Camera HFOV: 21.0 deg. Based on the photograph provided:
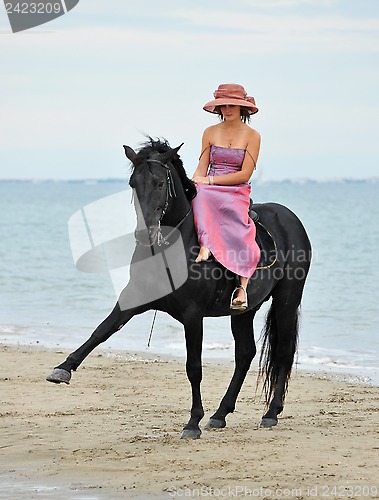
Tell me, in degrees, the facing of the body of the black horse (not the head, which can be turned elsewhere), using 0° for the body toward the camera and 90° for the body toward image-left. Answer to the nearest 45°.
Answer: approximately 45°

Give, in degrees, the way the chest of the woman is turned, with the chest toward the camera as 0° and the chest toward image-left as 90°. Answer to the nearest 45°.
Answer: approximately 0°
